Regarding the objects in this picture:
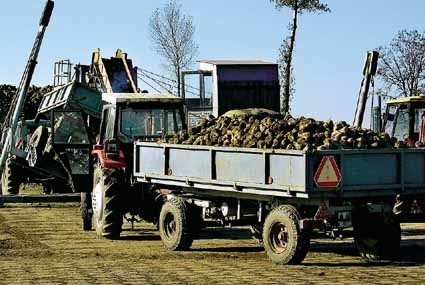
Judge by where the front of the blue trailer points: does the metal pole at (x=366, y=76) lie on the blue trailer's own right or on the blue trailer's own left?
on the blue trailer's own right

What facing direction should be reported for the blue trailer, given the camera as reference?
facing away from the viewer and to the left of the viewer

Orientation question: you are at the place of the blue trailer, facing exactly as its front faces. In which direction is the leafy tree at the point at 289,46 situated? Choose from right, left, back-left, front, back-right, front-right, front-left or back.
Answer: front-right
